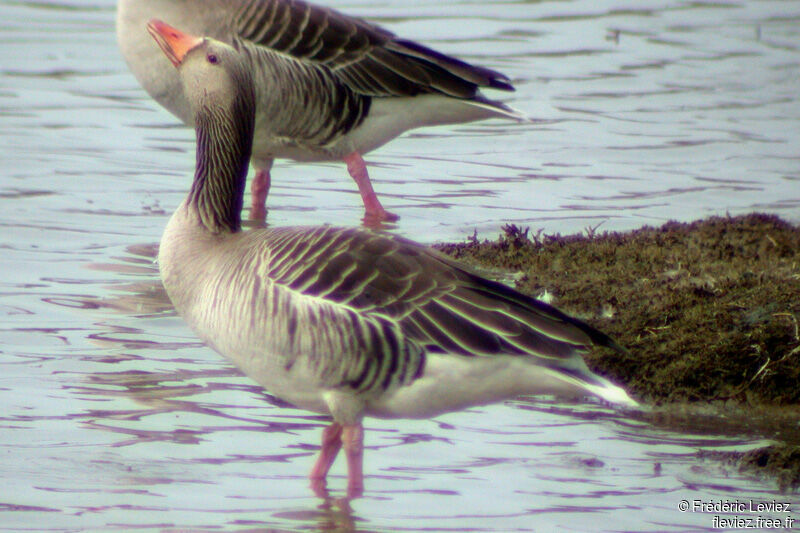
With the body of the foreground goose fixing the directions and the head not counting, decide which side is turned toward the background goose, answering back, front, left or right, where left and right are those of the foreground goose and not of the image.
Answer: right

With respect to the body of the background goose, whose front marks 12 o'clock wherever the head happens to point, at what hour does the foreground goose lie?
The foreground goose is roughly at 9 o'clock from the background goose.

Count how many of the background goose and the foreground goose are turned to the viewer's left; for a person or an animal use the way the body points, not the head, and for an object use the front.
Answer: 2

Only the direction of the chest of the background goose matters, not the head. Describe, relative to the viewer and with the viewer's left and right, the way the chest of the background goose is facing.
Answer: facing to the left of the viewer

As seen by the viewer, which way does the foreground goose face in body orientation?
to the viewer's left
